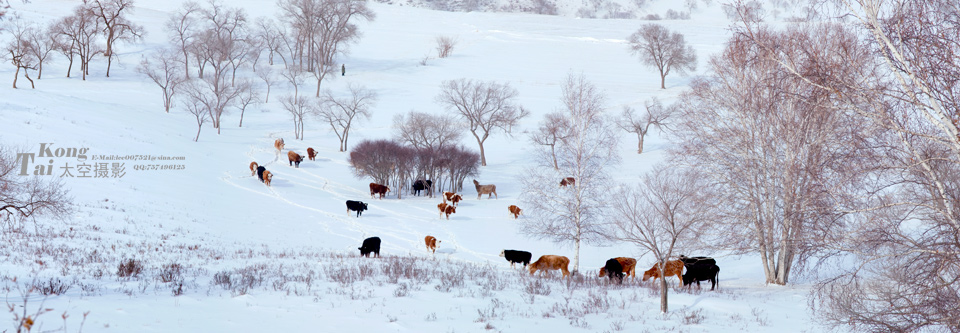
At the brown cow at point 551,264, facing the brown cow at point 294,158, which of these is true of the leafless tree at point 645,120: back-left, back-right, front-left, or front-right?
front-right

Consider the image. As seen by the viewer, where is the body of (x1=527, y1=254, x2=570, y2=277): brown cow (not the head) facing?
to the viewer's left

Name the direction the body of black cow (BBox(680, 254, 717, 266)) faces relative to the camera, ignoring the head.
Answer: to the viewer's left

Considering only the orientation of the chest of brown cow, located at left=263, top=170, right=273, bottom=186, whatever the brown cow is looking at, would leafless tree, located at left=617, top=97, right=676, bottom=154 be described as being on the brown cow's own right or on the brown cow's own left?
on the brown cow's own left

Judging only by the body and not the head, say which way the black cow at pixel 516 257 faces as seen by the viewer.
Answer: to the viewer's left

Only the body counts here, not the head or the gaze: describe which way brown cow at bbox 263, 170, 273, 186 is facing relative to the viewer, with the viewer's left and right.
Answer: facing the viewer and to the right of the viewer

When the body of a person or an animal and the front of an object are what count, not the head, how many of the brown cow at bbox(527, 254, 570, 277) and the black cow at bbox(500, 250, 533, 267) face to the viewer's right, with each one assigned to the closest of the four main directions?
0

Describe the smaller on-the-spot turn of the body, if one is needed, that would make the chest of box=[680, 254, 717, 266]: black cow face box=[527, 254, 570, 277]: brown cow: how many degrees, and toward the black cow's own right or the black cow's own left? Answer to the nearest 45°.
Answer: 0° — it already faces it
